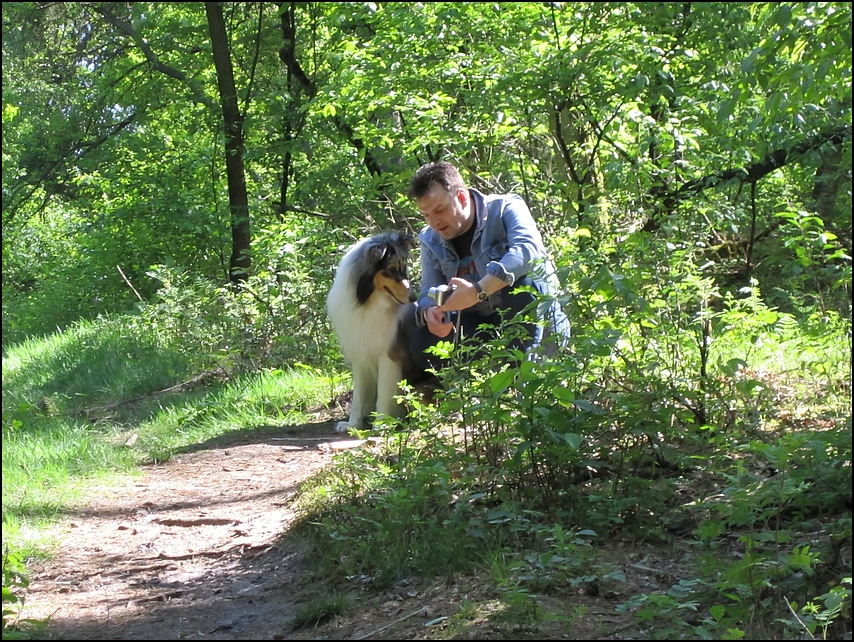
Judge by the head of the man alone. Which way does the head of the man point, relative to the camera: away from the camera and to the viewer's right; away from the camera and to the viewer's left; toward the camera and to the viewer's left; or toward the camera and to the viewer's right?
toward the camera and to the viewer's left

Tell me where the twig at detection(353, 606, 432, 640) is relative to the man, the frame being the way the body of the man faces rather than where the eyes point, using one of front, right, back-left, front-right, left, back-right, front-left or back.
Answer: front-left

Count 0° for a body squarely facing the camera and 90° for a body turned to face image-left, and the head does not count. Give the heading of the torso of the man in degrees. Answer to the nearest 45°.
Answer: approximately 45°

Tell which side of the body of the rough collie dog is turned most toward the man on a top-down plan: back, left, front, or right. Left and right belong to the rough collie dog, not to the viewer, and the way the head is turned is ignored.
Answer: left

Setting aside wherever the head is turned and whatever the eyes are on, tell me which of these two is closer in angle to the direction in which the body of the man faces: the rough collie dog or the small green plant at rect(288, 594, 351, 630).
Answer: the small green plant

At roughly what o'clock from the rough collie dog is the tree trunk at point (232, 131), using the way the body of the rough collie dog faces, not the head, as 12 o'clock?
The tree trunk is roughly at 4 o'clock from the rough collie dog.

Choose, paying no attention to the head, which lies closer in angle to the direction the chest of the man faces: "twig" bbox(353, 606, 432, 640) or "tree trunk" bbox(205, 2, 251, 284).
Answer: the twig

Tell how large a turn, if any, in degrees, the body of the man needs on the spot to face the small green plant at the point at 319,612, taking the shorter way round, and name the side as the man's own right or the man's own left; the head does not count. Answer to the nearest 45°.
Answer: approximately 45° to the man's own left
